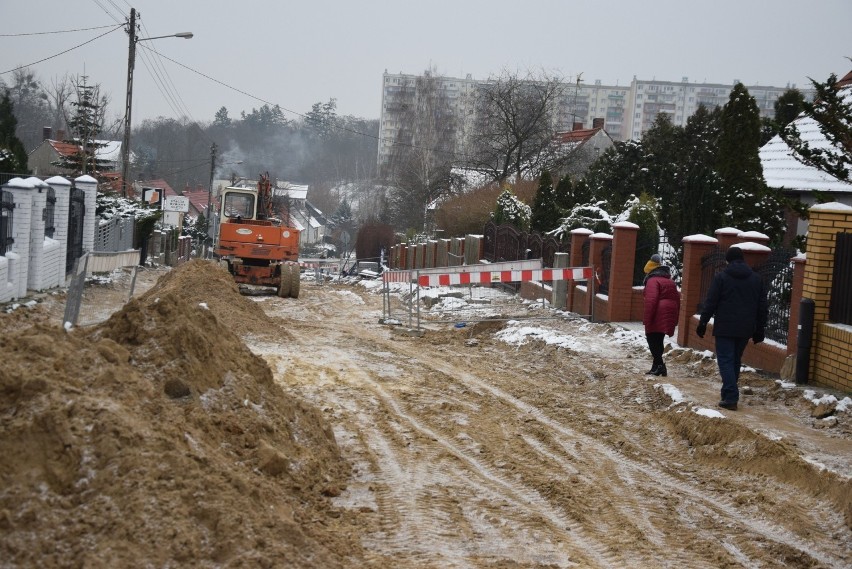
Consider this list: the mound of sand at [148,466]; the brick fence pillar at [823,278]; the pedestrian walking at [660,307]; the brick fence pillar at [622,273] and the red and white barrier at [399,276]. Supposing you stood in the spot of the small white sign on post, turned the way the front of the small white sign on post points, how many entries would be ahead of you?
5

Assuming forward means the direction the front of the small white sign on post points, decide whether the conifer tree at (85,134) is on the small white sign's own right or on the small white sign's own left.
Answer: on the small white sign's own right

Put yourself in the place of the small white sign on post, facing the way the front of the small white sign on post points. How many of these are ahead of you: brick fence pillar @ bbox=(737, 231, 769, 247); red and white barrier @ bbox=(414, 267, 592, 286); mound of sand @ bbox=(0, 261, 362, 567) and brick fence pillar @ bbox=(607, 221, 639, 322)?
4

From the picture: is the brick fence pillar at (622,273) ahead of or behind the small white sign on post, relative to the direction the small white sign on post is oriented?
ahead

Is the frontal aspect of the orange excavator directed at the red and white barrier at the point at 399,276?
no

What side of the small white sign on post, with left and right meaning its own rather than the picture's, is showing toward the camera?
front

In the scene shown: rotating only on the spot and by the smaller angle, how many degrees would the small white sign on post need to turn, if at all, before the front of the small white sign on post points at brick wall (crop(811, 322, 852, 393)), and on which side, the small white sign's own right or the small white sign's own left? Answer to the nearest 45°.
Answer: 0° — it already faces it
